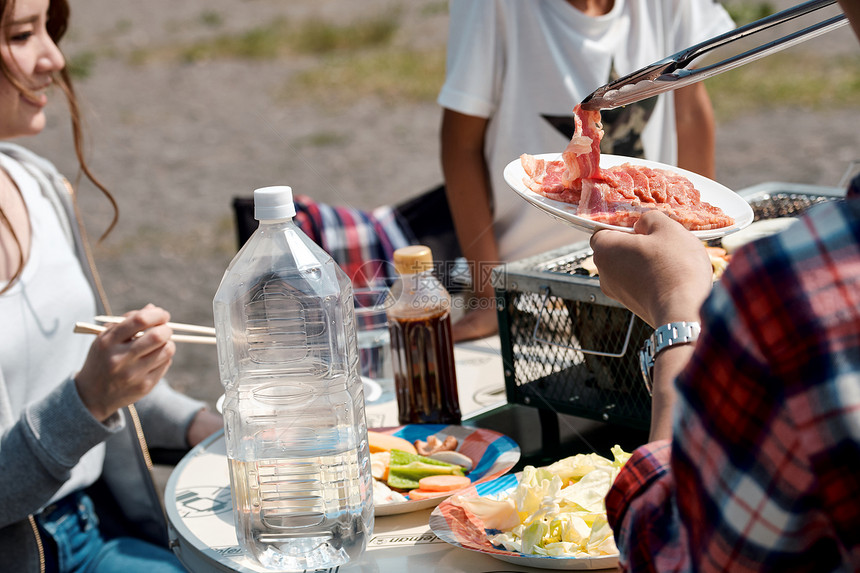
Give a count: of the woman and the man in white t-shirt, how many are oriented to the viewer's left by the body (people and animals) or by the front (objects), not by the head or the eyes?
0

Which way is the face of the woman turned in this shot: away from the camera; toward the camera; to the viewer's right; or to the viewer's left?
to the viewer's right

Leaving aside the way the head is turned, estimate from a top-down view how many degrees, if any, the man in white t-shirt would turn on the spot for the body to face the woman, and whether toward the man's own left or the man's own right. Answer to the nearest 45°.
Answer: approximately 45° to the man's own right

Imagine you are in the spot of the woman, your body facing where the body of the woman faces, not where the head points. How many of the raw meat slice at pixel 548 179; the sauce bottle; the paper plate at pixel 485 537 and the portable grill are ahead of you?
4

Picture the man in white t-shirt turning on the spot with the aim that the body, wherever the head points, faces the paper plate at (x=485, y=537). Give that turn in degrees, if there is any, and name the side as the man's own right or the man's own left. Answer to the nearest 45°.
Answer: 0° — they already face it

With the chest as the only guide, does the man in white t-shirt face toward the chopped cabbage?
yes

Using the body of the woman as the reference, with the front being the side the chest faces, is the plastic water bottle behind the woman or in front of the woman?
in front

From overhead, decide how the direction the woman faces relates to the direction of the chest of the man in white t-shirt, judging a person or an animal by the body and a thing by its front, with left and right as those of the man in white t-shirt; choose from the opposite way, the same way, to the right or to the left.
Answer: to the left

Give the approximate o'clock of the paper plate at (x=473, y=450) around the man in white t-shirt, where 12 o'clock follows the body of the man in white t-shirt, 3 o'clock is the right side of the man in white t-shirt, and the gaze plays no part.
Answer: The paper plate is roughly at 12 o'clock from the man in white t-shirt.

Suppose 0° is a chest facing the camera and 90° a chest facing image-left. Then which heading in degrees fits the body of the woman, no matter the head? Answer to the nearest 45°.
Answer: approximately 315°

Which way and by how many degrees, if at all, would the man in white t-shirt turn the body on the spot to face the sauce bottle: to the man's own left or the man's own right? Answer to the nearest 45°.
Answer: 0° — they already face it

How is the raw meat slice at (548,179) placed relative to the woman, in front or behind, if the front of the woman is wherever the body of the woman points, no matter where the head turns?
in front

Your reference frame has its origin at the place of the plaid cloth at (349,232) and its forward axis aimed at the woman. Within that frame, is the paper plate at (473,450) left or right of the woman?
left

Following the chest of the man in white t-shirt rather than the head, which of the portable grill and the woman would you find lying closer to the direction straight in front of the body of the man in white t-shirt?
the portable grill
